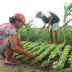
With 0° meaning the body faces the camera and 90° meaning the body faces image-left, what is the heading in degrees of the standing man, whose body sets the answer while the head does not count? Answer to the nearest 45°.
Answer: approximately 90°
